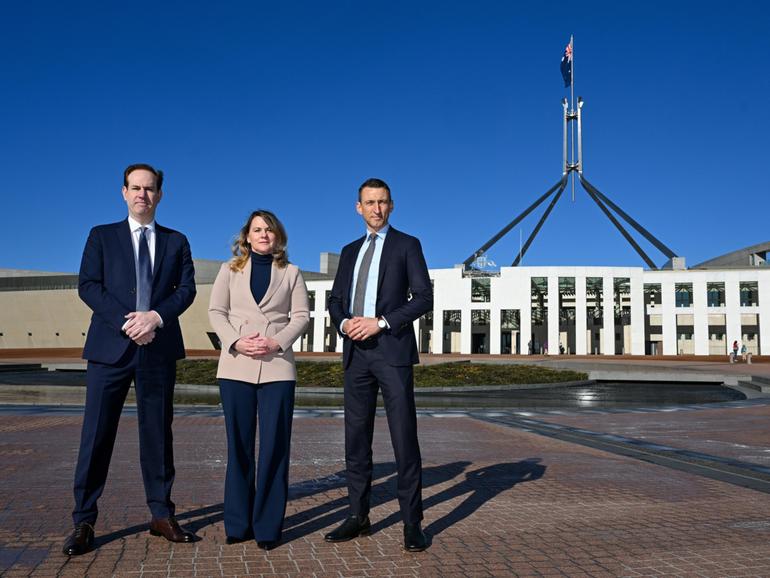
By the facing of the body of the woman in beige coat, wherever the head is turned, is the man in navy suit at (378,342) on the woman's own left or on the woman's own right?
on the woman's own left

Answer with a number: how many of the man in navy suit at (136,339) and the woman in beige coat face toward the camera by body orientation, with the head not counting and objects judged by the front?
2

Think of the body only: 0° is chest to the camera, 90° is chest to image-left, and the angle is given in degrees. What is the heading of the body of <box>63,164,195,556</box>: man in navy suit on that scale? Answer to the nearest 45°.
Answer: approximately 0°

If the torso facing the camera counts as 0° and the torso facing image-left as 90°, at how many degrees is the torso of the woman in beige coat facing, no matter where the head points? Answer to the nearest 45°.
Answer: approximately 0°

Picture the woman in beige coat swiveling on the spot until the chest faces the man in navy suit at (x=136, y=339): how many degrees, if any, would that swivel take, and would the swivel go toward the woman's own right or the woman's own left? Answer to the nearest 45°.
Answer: approximately 90° to the woman's own right
